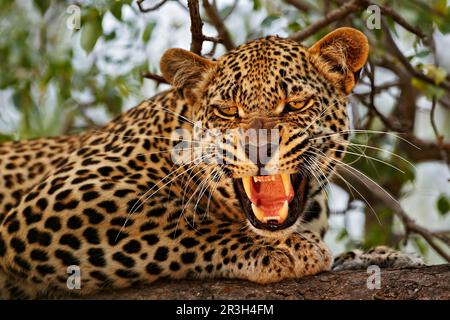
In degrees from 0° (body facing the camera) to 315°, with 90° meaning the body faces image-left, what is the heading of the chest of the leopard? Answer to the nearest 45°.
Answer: approximately 315°
